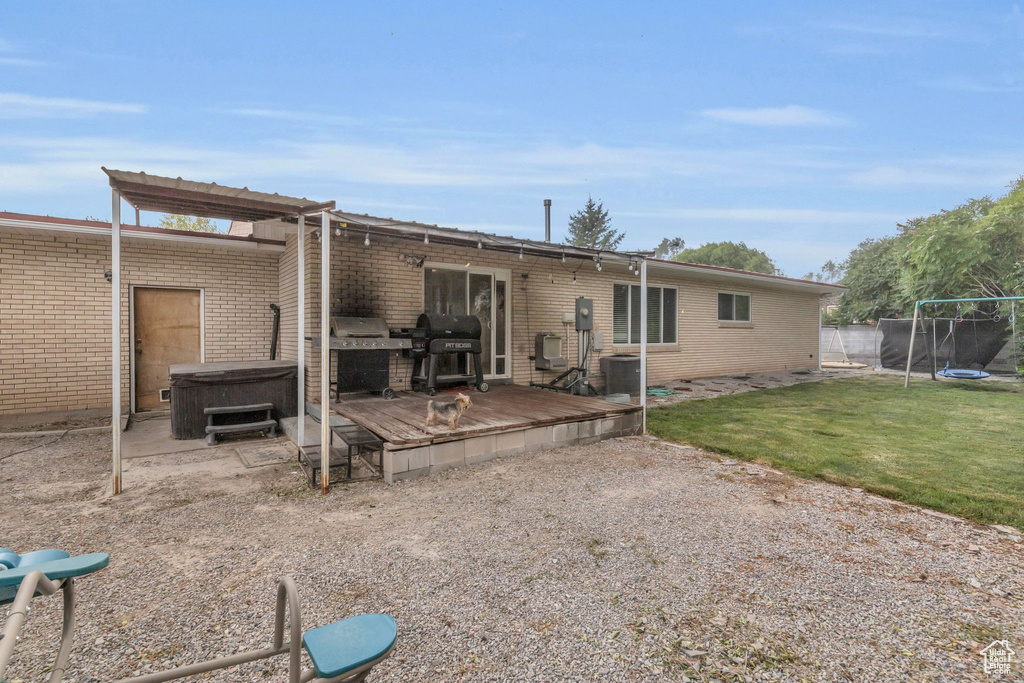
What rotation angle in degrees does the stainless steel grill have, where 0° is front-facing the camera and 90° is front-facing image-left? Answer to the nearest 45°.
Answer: approximately 0°

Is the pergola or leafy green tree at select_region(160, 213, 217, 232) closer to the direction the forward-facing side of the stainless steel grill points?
the pergola

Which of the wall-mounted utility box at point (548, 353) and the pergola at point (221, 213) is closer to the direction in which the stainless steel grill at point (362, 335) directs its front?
the pergola

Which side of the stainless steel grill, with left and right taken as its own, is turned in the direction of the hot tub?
right

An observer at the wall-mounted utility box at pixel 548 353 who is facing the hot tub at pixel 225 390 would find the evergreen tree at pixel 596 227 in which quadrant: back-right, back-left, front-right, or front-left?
back-right

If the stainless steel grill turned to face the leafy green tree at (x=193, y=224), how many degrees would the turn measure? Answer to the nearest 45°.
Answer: approximately 180°

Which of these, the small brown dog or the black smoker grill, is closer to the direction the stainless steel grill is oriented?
the small brown dog

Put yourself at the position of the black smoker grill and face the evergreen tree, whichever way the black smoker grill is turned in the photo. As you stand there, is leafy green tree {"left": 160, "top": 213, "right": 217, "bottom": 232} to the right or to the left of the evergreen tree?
left

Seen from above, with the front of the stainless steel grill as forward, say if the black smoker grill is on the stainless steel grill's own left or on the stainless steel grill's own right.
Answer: on the stainless steel grill's own left

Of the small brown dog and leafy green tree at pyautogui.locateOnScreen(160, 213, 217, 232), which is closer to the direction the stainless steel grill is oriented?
the small brown dog

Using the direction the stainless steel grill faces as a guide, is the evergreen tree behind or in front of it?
behind
